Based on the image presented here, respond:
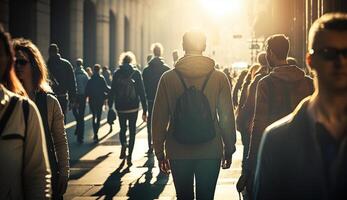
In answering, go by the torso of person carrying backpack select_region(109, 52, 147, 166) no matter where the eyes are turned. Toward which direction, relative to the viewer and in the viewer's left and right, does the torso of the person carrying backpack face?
facing away from the viewer

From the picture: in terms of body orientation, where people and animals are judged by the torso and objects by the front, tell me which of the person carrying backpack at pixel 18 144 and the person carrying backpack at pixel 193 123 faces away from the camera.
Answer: the person carrying backpack at pixel 193 123

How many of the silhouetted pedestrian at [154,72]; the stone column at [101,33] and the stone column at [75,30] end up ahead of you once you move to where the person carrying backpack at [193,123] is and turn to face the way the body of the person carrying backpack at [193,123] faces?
3

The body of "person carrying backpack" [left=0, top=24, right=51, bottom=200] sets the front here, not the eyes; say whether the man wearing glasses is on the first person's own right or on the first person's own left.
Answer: on the first person's own left

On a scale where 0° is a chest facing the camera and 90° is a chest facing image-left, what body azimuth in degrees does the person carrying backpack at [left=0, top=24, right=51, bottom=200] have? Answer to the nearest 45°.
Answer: approximately 45°

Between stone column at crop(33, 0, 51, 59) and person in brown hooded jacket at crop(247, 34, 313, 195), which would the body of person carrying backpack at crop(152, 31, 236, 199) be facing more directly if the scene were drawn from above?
the stone column

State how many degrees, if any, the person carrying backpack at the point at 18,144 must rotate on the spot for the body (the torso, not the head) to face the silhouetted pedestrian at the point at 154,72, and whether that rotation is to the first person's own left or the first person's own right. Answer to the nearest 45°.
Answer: approximately 135° to the first person's own right

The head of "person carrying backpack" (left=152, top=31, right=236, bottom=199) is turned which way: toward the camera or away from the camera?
away from the camera

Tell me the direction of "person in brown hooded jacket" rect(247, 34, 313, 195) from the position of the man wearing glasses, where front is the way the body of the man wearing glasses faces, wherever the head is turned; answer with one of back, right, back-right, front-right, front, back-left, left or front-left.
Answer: back

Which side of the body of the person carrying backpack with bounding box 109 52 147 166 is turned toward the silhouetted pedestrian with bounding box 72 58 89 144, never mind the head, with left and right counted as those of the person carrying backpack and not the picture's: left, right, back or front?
front

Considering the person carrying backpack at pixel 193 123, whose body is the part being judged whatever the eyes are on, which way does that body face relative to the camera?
away from the camera
